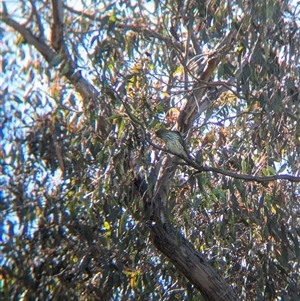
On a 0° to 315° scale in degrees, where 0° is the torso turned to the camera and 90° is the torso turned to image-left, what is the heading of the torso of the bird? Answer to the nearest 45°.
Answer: approximately 90°
